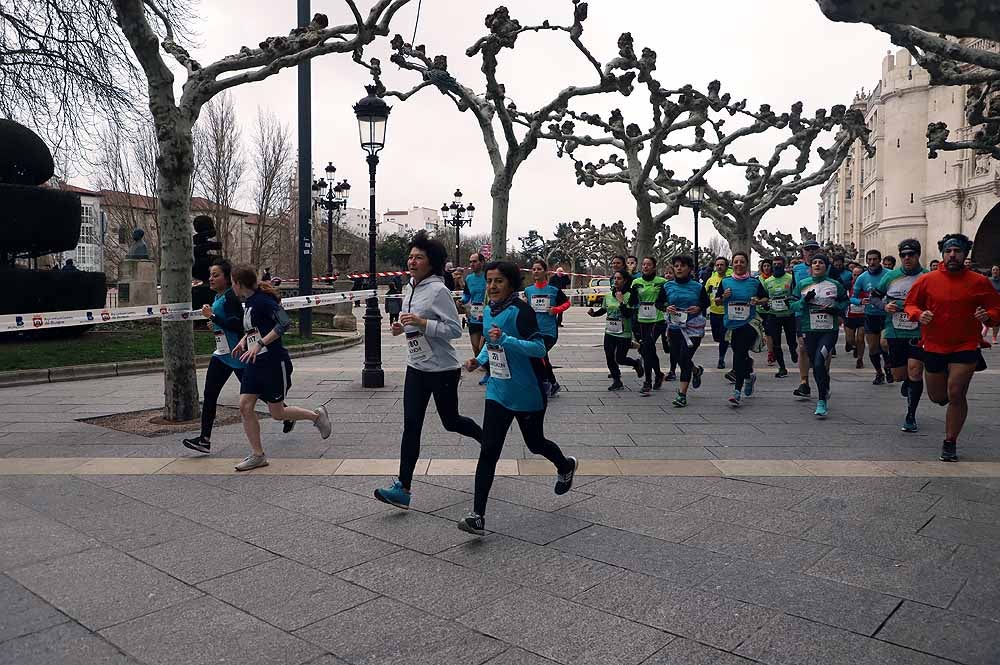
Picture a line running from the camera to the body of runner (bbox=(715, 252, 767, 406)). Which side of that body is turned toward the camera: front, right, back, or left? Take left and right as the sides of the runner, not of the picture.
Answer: front

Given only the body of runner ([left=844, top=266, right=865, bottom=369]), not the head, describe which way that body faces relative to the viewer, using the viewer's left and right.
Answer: facing the viewer and to the left of the viewer

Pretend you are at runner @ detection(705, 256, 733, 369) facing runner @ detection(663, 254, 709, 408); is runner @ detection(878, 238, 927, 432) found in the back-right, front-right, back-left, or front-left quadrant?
front-left

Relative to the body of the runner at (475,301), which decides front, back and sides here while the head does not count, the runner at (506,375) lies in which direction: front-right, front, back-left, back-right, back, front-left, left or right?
front-left

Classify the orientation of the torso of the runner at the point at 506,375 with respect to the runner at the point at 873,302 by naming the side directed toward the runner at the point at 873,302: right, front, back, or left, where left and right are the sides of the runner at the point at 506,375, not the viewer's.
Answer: back

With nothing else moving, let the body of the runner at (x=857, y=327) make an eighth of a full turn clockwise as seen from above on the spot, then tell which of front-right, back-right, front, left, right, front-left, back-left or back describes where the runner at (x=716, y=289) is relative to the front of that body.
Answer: front

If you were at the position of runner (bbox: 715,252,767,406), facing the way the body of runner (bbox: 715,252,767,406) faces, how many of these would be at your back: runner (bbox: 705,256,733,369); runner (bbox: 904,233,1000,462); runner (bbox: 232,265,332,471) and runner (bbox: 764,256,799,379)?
2

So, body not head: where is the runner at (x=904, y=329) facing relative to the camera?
toward the camera
